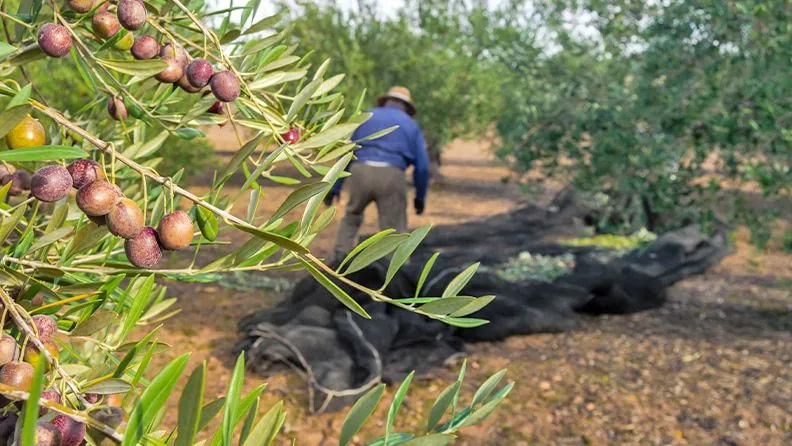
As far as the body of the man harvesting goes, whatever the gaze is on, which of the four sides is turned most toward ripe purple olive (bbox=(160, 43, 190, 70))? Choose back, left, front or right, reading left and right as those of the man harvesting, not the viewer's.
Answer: back

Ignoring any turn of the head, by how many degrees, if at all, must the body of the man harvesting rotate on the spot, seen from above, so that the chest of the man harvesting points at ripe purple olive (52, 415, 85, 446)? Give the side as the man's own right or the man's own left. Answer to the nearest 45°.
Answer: approximately 180°

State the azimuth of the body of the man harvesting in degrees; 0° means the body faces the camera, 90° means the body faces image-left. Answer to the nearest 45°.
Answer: approximately 180°

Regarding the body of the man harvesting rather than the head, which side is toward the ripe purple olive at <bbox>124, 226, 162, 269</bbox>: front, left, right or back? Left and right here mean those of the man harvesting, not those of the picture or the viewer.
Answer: back

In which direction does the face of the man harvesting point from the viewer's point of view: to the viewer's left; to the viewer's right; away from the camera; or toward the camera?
away from the camera

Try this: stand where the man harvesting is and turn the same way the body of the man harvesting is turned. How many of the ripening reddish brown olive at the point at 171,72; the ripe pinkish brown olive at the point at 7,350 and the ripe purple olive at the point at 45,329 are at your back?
3

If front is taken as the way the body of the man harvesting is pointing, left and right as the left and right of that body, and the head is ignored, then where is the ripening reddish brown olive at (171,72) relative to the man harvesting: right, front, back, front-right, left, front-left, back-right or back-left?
back

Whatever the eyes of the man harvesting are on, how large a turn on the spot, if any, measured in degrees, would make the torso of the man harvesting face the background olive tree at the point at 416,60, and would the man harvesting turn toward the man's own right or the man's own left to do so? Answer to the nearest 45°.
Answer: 0° — they already face it

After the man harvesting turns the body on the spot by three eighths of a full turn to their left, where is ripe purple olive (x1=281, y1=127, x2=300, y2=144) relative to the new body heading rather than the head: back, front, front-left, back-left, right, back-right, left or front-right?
front-left

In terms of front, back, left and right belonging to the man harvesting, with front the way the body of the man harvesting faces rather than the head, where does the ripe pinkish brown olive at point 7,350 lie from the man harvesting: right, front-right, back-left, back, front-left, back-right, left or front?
back

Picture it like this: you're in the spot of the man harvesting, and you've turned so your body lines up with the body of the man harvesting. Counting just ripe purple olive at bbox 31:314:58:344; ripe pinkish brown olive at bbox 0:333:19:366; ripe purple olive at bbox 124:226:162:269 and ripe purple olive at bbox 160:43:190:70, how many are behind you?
4

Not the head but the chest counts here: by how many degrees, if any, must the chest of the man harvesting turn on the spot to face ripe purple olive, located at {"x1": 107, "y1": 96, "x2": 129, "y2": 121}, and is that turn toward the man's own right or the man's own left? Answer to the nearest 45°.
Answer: approximately 180°
